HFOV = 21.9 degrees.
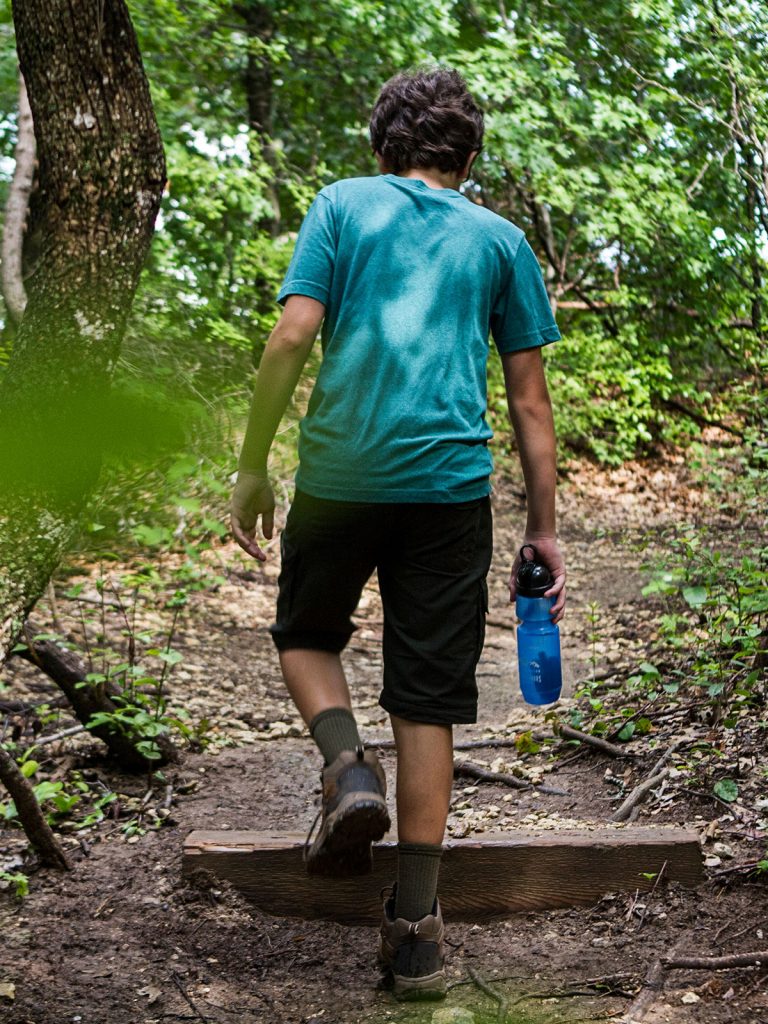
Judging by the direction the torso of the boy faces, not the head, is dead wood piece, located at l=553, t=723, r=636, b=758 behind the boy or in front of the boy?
in front

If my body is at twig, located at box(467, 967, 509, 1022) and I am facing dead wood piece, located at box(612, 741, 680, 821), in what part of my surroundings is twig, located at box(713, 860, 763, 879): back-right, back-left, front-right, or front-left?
front-right

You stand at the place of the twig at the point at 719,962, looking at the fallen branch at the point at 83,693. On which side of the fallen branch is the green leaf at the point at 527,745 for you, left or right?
right

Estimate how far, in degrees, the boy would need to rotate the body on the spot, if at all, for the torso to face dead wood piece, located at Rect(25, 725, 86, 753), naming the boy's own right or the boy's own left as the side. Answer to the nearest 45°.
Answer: approximately 45° to the boy's own left

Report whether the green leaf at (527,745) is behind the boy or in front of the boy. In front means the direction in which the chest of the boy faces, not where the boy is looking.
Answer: in front

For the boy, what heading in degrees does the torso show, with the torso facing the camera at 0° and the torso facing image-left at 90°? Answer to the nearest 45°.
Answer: approximately 180°

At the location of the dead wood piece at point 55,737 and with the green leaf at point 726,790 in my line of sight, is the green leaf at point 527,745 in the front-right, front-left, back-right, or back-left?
front-left

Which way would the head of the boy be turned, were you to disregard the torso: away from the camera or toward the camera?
away from the camera

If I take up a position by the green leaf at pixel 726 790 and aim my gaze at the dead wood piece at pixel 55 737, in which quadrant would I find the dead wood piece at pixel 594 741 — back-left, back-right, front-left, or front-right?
front-right

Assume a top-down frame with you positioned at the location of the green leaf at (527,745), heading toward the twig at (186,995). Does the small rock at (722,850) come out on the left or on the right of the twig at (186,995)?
left
